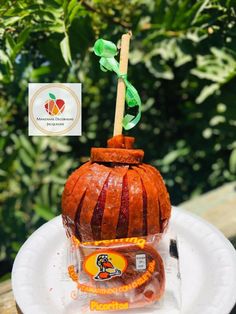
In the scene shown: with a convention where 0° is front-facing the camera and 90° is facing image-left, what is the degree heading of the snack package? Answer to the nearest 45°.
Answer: approximately 0°
